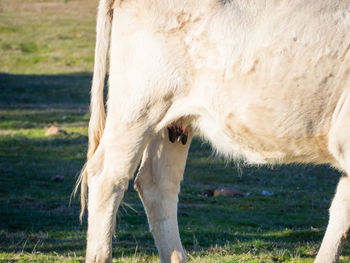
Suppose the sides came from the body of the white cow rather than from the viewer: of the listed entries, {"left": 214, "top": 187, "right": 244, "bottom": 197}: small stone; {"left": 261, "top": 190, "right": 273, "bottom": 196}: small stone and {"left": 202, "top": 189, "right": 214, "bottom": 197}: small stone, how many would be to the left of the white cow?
3

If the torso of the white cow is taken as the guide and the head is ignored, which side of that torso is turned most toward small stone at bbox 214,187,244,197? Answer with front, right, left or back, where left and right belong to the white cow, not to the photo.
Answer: left

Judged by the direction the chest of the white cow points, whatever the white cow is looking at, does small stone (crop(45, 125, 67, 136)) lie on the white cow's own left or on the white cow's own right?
on the white cow's own left

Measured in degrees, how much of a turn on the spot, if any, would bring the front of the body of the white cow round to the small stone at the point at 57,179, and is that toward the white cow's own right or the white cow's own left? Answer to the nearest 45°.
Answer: approximately 135° to the white cow's own left

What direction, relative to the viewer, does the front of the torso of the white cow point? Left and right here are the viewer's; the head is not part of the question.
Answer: facing to the right of the viewer

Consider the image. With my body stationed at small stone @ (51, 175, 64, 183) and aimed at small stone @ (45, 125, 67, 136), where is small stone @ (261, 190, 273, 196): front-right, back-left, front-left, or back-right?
back-right

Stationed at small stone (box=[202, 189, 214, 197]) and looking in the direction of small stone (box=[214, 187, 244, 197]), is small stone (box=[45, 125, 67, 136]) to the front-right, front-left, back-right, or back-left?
back-left

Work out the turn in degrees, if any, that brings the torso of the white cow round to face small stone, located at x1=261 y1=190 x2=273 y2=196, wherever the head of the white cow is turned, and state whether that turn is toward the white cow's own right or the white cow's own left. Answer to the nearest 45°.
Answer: approximately 90° to the white cow's own left

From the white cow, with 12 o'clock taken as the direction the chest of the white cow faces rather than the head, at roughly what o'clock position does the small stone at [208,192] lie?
The small stone is roughly at 9 o'clock from the white cow.
